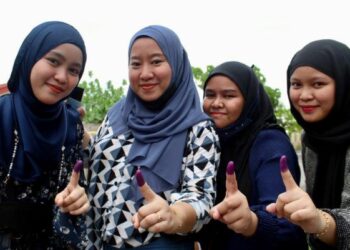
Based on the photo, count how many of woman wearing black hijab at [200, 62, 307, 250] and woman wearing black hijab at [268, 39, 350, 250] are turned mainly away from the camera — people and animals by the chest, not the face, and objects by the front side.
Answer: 0

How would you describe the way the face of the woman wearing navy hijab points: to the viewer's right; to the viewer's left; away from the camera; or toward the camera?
toward the camera

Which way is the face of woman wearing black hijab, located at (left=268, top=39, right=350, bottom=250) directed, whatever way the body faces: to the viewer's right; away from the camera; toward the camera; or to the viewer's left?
toward the camera

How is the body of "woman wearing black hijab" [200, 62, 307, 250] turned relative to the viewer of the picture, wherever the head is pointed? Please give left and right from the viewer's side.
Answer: facing the viewer and to the left of the viewer

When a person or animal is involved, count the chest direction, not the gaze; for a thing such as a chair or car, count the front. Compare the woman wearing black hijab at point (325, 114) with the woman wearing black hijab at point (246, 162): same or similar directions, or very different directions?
same or similar directions

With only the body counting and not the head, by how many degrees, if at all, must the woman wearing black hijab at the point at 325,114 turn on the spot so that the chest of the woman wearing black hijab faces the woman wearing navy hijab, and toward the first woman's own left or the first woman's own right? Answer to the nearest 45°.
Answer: approximately 45° to the first woman's own right

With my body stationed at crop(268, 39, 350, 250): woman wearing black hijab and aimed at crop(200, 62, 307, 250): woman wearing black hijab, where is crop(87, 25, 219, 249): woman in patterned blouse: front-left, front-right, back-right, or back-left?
front-left

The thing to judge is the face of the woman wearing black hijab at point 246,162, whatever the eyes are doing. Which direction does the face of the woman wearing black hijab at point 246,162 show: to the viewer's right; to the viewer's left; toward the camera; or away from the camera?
toward the camera
